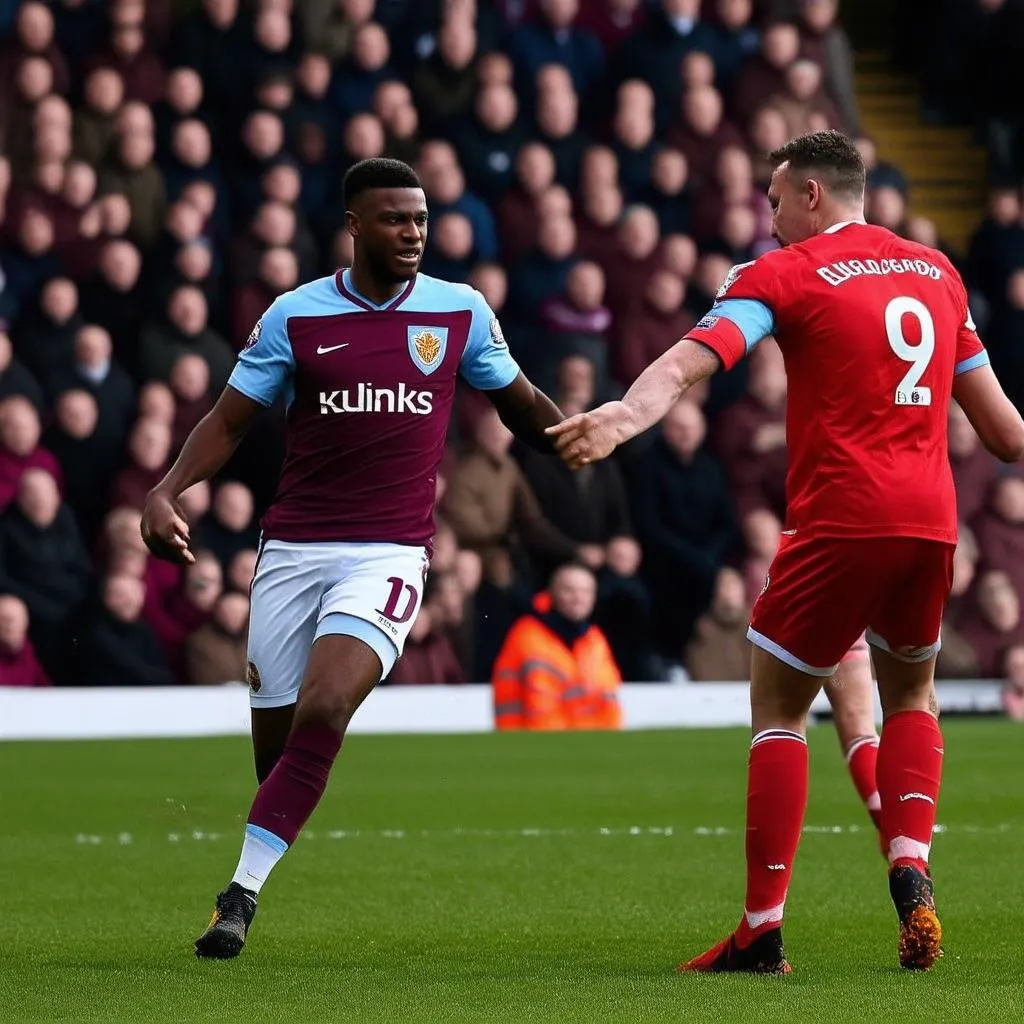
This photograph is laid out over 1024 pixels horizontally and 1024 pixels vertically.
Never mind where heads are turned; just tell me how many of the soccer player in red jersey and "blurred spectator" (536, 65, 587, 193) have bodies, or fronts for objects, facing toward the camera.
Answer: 1

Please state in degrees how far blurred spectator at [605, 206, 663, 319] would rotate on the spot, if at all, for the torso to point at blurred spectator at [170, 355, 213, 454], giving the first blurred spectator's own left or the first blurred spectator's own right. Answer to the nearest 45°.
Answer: approximately 45° to the first blurred spectator's own right

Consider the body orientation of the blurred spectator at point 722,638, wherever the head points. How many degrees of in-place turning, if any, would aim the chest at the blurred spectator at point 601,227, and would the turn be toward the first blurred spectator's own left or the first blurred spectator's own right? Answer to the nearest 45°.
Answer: approximately 135° to the first blurred spectator's own right

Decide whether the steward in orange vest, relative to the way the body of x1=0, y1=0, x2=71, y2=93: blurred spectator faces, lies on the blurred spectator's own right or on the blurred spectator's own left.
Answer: on the blurred spectator's own left

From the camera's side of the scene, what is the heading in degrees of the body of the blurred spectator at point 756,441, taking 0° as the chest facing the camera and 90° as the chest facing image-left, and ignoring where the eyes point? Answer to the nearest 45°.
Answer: approximately 0°

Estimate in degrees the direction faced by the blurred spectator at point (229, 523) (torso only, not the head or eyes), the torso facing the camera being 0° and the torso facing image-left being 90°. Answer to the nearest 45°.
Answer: approximately 0°
